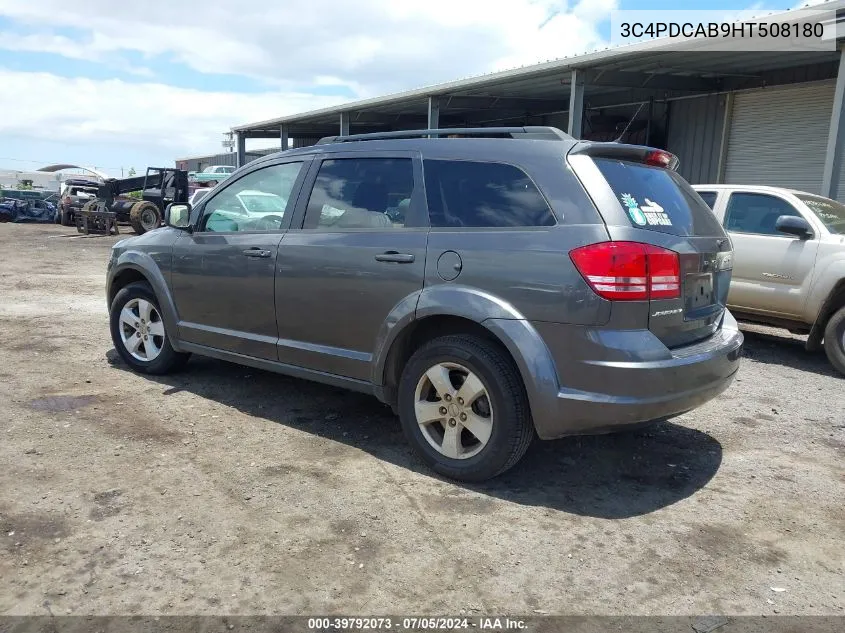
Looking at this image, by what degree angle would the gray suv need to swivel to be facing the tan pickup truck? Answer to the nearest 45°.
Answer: approximately 90° to its right

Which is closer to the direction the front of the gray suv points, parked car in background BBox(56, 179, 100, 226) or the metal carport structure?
the parked car in background

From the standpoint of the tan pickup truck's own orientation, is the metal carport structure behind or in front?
behind

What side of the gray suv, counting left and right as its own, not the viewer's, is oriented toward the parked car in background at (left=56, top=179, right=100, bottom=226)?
front

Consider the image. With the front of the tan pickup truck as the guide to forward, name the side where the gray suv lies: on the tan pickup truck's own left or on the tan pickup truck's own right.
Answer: on the tan pickup truck's own right

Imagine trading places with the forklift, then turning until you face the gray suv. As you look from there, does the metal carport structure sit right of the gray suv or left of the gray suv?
left

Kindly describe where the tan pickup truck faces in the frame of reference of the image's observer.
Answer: facing the viewer and to the right of the viewer

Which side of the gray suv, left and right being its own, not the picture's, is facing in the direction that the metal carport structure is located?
right

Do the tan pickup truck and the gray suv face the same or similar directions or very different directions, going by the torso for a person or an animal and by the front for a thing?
very different directions

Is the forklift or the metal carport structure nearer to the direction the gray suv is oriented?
the forklift

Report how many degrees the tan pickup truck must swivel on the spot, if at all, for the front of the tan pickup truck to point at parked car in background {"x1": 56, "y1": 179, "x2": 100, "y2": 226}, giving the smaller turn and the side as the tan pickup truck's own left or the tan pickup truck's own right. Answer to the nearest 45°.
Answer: approximately 135° to the tan pickup truck's own right

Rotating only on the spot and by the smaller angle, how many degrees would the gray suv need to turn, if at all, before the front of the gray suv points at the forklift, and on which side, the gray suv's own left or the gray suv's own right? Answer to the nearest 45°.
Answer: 0° — it already faces it

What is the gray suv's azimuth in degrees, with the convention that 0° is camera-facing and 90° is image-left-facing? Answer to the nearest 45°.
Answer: approximately 135°
